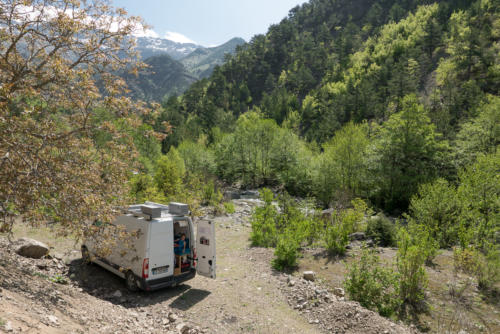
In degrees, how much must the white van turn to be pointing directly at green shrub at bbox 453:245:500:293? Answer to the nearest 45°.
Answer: approximately 135° to its right

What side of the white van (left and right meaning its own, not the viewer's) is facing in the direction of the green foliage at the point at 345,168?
right

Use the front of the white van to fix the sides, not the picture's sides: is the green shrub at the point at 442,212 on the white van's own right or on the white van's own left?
on the white van's own right

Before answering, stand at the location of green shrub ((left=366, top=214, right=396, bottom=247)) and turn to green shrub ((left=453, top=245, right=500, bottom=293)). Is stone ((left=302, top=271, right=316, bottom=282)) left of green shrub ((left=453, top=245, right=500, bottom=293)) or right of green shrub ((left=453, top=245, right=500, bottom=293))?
right

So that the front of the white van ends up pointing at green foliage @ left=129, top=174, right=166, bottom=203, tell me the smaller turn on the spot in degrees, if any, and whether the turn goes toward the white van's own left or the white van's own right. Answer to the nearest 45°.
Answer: approximately 45° to the white van's own right

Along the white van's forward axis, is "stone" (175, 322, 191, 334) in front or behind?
behind

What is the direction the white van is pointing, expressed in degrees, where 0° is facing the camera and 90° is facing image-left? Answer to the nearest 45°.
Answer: approximately 135°

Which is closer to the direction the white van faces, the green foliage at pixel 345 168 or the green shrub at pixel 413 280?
the green foliage
